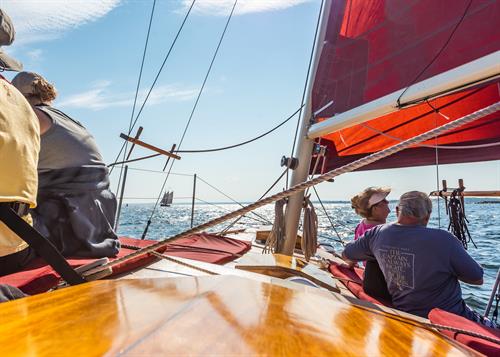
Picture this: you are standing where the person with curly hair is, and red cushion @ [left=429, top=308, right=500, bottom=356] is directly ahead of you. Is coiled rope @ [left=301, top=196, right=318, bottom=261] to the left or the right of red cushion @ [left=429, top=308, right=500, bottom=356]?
left

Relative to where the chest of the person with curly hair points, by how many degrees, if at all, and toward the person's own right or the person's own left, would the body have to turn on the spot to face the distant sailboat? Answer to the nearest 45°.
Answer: approximately 45° to the person's own right
